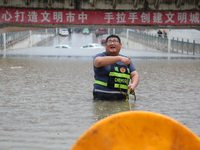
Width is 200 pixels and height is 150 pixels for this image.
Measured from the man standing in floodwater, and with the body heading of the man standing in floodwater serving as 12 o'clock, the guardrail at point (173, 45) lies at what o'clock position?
The guardrail is roughly at 8 o'clock from the man standing in floodwater.

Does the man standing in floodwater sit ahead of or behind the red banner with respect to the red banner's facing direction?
ahead

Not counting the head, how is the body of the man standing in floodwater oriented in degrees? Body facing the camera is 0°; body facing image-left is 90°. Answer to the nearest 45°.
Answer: approximately 315°

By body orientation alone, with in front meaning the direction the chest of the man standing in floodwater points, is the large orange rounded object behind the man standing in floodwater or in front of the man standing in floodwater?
in front

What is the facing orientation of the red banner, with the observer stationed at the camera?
facing the viewer

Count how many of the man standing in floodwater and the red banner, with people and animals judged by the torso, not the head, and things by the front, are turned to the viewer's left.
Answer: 0

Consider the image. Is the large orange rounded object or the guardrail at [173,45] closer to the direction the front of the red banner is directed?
the large orange rounded object

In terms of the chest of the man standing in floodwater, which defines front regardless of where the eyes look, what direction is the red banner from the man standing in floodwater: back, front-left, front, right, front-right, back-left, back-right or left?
back-left

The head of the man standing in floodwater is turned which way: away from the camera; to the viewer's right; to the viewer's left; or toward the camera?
toward the camera

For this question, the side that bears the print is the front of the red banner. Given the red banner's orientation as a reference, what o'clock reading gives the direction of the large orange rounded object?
The large orange rounded object is roughly at 12 o'clock from the red banner.
